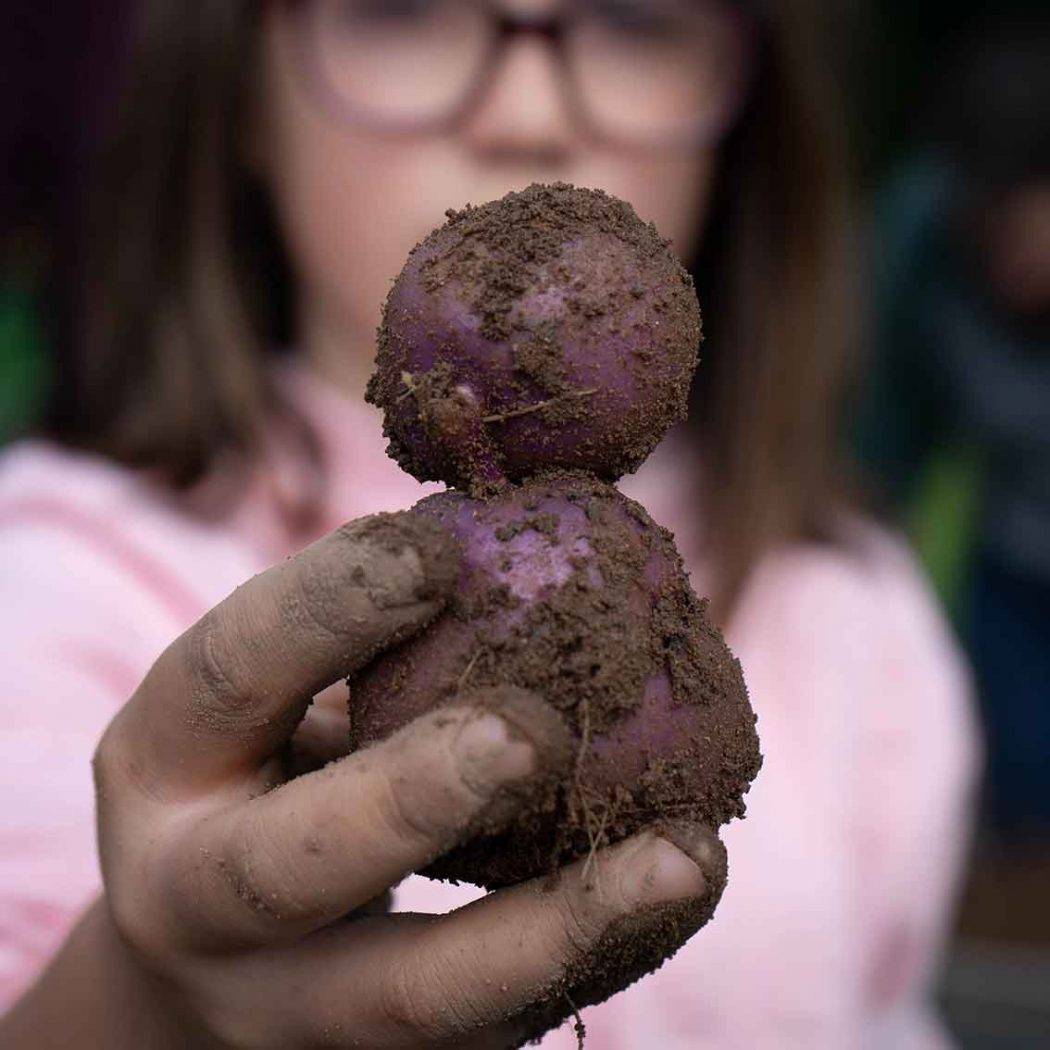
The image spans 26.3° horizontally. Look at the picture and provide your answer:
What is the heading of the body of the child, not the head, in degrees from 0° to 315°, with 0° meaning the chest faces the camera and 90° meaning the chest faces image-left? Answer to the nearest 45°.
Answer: approximately 0°
